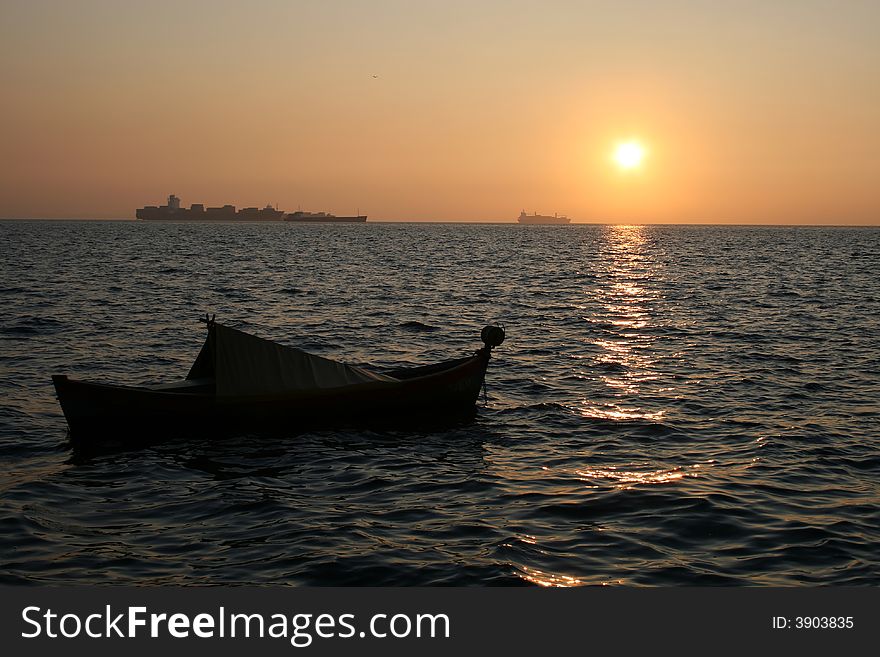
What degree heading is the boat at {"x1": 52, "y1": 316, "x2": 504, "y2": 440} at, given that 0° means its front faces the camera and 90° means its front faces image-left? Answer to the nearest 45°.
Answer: approximately 270°
